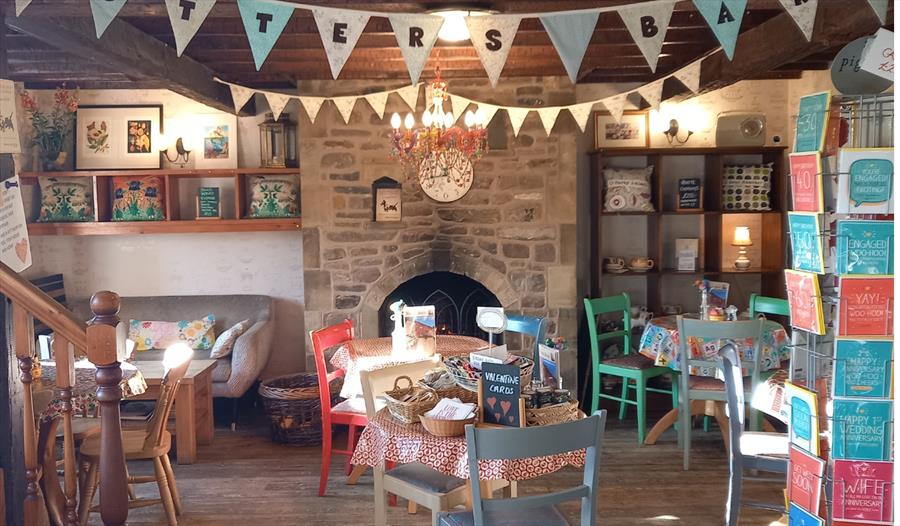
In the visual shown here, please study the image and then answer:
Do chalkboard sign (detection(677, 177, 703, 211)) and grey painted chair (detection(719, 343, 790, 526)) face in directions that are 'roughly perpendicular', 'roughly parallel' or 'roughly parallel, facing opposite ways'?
roughly perpendicular

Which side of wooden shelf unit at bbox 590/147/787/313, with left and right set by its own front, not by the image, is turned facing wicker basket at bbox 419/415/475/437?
front

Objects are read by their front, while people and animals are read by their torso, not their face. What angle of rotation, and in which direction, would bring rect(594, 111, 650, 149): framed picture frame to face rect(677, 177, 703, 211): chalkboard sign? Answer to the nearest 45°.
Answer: approximately 90° to its left

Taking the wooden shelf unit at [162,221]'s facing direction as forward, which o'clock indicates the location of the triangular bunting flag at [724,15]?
The triangular bunting flag is roughly at 11 o'clock from the wooden shelf unit.

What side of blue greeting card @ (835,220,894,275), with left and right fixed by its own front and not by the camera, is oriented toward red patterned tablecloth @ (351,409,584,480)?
right

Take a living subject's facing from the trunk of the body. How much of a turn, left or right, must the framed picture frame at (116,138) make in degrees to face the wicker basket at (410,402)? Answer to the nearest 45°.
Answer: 0° — it already faces it

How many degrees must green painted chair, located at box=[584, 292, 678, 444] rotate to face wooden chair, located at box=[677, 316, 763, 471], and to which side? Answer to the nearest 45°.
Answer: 0° — it already faces it

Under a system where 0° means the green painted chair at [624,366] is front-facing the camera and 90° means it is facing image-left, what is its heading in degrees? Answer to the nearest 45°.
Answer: approximately 315°

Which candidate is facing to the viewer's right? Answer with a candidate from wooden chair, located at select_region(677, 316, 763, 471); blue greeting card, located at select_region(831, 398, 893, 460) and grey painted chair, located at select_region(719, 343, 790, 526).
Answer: the grey painted chair

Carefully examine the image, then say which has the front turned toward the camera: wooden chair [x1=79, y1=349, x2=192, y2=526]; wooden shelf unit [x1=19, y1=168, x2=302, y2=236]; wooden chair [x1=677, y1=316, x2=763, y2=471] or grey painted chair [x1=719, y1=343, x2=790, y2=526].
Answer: the wooden shelf unit

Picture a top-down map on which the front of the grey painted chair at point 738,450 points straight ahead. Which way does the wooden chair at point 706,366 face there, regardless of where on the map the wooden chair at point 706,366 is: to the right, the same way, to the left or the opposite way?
to the left
